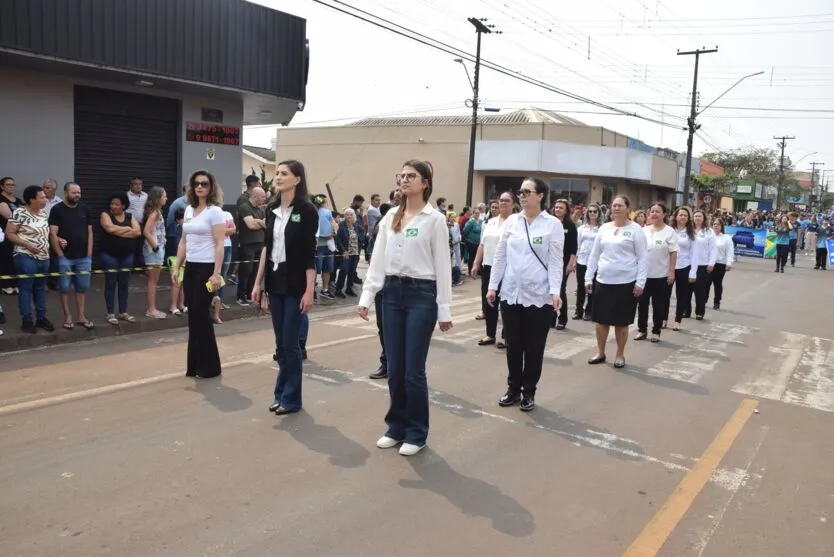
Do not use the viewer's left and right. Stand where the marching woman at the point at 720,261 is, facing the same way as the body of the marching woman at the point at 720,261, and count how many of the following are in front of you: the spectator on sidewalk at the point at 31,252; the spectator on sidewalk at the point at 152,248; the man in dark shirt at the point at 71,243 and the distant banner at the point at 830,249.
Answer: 3

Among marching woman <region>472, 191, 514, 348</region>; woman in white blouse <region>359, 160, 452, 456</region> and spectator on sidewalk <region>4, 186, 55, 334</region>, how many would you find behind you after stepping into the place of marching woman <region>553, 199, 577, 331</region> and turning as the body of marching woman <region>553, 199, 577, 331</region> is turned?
0

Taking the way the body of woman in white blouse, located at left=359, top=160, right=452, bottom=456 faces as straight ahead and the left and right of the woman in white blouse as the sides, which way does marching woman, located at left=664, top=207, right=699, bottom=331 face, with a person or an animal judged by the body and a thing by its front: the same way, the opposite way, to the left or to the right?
the same way

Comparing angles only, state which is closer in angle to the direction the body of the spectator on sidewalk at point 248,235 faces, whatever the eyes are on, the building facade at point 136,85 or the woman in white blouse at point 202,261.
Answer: the woman in white blouse

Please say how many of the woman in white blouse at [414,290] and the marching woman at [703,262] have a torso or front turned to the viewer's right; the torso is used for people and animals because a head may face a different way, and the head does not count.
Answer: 0

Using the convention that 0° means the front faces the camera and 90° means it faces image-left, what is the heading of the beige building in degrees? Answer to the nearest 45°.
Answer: approximately 315°

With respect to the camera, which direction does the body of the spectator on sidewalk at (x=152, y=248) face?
to the viewer's right

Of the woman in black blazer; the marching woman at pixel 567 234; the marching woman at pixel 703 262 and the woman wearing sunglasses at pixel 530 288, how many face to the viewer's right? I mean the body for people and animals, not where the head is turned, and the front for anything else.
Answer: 0

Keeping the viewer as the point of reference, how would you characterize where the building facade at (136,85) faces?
facing the viewer and to the right of the viewer

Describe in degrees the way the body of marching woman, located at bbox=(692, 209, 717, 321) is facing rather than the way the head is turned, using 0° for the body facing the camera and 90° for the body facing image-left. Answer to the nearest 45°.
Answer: approximately 45°

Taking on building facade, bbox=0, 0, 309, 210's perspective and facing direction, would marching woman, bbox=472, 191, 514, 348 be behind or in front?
in front

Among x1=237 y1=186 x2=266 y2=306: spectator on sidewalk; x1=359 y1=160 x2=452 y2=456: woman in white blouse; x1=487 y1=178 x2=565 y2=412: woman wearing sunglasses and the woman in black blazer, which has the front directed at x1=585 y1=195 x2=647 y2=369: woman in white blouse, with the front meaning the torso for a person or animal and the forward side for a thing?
the spectator on sidewalk

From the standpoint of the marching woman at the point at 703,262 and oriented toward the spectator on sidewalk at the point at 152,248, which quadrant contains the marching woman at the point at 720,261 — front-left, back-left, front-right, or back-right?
back-right

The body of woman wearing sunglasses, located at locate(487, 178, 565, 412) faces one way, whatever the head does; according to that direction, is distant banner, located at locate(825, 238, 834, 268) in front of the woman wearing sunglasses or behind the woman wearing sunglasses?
behind

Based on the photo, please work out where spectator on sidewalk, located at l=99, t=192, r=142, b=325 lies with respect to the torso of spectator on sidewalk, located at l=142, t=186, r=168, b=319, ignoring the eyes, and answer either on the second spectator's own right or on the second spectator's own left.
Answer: on the second spectator's own right

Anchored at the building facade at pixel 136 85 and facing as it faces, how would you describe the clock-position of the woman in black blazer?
The woman in black blazer is roughly at 1 o'clock from the building facade.

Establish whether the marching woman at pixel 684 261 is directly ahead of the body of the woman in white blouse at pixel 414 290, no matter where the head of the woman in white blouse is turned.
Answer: no
